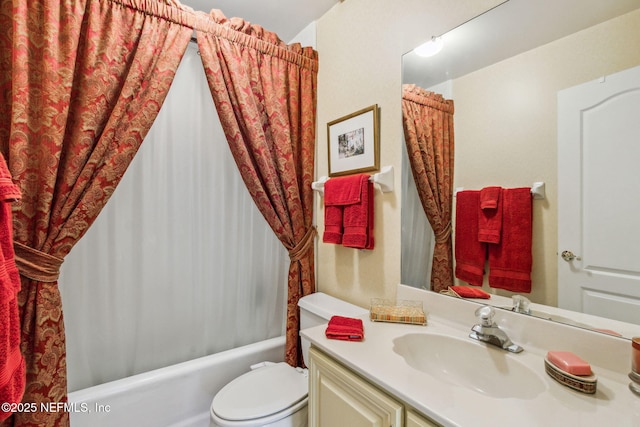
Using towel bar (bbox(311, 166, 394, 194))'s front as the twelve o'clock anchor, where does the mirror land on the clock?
The mirror is roughly at 9 o'clock from the towel bar.

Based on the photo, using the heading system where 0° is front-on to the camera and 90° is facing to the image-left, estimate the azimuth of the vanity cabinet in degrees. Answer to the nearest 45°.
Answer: approximately 45°

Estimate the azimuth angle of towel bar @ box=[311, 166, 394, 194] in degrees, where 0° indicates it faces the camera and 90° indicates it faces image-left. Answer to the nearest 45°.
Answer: approximately 45°

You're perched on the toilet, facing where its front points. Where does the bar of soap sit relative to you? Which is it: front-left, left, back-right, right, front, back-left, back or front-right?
left

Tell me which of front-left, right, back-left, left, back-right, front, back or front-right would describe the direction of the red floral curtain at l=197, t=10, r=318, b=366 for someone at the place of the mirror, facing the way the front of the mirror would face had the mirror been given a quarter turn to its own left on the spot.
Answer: back-right

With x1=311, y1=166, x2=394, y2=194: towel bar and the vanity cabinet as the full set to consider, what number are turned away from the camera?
0
